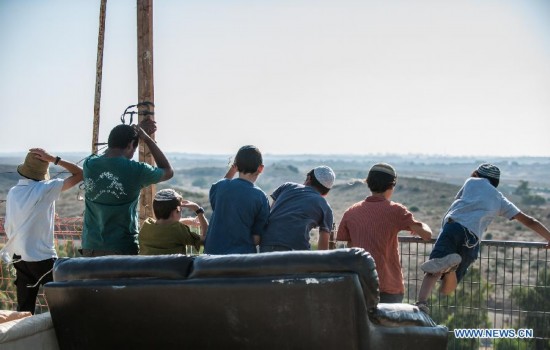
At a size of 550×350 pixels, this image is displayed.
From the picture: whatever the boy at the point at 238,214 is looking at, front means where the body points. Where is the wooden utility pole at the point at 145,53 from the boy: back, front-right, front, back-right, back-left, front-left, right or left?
front-left

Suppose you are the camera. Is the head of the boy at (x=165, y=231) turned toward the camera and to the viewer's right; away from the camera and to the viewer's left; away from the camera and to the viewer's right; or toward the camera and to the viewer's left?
away from the camera and to the viewer's right

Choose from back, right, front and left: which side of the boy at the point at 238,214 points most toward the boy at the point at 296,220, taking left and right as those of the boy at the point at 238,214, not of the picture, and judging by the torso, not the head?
right

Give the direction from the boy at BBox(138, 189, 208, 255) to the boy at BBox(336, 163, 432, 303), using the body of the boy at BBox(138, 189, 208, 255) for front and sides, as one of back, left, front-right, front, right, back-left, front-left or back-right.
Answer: front-right

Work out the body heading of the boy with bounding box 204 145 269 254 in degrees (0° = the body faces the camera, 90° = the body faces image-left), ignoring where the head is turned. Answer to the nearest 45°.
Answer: approximately 180°

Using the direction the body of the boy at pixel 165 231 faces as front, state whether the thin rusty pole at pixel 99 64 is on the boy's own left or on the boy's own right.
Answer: on the boy's own left

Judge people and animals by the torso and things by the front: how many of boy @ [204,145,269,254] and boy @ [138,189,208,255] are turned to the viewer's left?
0

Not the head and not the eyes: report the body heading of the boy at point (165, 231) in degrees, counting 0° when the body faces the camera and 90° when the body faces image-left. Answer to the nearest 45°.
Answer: approximately 225°

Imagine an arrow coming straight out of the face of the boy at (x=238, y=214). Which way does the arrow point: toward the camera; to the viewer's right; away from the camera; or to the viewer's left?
away from the camera

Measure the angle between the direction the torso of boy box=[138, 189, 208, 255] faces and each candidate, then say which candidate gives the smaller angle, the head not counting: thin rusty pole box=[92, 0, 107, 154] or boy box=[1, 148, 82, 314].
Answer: the thin rusty pole

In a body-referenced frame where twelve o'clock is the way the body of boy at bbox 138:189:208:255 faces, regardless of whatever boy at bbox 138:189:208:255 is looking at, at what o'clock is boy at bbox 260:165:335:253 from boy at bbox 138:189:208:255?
boy at bbox 260:165:335:253 is roughly at 2 o'clock from boy at bbox 138:189:208:255.

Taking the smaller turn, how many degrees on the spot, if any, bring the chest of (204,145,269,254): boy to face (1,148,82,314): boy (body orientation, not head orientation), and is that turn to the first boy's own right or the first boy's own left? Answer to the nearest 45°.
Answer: approximately 90° to the first boy's own left

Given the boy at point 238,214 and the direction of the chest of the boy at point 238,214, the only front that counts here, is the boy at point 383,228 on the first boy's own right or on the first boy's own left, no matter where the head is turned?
on the first boy's own right

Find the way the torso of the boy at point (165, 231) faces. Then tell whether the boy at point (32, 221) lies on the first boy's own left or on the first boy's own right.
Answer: on the first boy's own left
